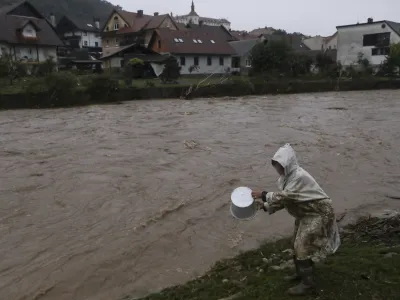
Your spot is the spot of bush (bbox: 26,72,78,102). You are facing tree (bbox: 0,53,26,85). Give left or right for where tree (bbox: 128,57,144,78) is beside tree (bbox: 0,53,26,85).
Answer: right

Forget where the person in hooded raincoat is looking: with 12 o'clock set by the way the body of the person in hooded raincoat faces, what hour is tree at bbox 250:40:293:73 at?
The tree is roughly at 3 o'clock from the person in hooded raincoat.

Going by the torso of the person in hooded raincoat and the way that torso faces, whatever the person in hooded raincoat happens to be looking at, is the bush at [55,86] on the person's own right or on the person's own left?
on the person's own right

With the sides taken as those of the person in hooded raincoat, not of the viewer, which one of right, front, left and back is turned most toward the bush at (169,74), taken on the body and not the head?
right

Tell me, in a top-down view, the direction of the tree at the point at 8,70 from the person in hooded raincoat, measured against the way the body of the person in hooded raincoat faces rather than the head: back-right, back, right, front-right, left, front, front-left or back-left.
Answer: front-right

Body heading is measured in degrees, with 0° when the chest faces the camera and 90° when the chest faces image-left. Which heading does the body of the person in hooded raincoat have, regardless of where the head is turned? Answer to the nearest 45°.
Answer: approximately 90°

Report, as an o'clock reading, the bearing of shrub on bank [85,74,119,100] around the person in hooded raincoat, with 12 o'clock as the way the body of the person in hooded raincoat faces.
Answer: The shrub on bank is roughly at 2 o'clock from the person in hooded raincoat.

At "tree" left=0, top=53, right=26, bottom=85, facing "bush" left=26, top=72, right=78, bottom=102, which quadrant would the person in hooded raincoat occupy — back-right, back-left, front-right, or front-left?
front-right

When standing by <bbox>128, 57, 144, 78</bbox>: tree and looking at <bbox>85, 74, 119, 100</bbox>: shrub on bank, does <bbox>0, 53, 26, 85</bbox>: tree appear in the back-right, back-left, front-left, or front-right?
front-right

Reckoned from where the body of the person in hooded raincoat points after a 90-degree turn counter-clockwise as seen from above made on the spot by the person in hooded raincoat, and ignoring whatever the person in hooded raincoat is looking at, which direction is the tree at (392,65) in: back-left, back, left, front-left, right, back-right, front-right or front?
back
